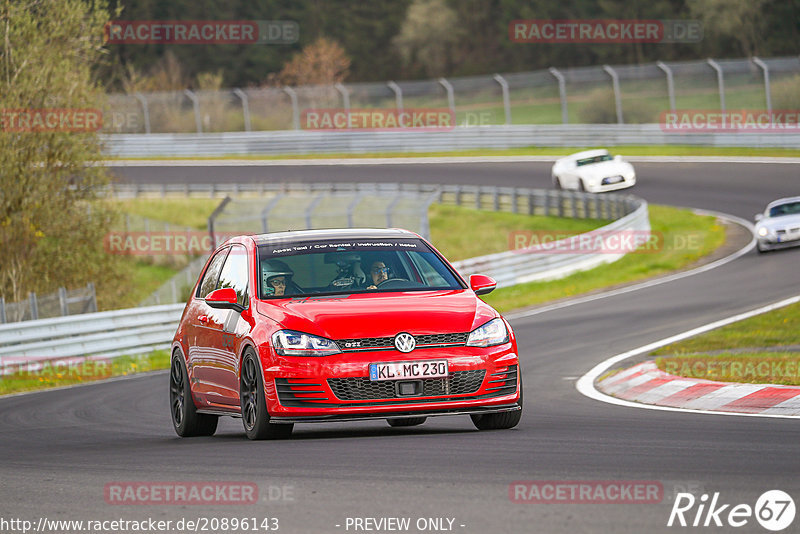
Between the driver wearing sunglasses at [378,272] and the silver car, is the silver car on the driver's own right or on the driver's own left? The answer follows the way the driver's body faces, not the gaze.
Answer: on the driver's own left

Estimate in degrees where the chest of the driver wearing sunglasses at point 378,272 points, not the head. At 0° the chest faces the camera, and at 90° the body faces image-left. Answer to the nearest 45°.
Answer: approximately 315°

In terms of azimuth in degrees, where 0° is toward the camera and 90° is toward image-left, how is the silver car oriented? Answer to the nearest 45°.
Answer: approximately 0°

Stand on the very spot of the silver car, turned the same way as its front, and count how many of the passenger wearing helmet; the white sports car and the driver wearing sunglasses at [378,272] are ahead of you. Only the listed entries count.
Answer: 2

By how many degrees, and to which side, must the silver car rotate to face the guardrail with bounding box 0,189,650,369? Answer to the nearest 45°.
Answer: approximately 45° to its right

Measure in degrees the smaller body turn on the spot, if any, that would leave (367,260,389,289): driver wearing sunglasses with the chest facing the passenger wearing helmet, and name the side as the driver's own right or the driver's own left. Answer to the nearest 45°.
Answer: approximately 135° to the driver's own right
